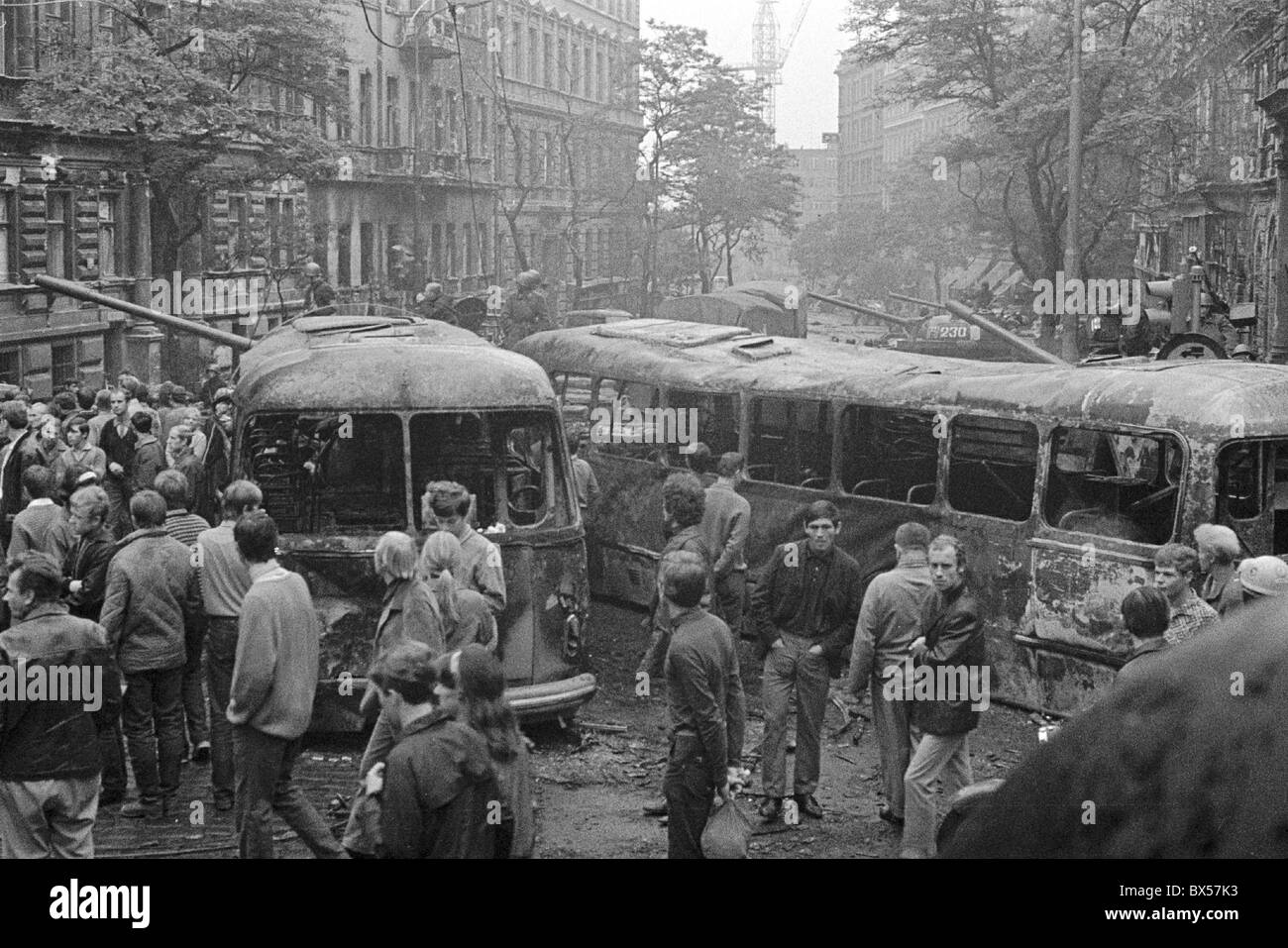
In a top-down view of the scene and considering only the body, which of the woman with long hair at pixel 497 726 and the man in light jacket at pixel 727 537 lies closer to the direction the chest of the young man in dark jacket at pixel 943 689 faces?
the woman with long hair

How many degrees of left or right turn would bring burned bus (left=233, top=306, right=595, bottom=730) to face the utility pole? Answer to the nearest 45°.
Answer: approximately 135° to its left

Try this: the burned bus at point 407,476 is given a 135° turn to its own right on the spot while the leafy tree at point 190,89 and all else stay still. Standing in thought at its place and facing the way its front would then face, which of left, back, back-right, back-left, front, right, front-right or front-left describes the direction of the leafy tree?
front-right

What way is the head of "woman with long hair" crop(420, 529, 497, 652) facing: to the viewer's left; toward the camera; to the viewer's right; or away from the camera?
away from the camera
